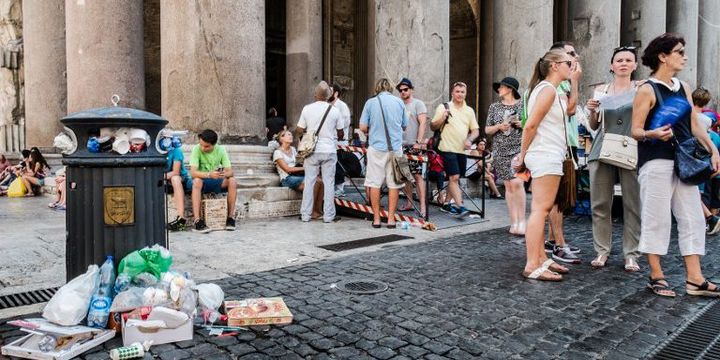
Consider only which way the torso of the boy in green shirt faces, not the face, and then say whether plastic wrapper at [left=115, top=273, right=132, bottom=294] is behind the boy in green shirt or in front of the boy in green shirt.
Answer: in front

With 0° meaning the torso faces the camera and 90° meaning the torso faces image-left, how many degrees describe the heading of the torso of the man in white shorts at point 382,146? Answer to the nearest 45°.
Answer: approximately 180°

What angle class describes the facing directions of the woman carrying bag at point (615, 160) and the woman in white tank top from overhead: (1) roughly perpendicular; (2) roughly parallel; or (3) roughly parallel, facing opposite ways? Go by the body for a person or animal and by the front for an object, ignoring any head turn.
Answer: roughly perpendicular

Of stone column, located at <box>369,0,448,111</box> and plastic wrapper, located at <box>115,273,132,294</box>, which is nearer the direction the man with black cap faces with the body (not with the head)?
the plastic wrapper

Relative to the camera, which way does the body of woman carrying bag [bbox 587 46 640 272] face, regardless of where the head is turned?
toward the camera

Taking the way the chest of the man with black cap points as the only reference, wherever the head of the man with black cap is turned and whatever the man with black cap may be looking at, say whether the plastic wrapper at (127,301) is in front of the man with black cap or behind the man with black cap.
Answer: in front

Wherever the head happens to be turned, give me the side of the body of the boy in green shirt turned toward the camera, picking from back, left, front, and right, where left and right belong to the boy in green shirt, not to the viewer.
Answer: front

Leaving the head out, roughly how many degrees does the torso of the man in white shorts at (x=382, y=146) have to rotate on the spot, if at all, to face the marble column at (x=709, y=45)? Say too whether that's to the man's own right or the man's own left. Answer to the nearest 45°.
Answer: approximately 45° to the man's own right

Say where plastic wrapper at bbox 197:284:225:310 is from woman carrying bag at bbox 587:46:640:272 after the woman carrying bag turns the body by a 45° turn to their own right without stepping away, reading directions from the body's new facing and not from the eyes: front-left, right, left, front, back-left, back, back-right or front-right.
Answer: front

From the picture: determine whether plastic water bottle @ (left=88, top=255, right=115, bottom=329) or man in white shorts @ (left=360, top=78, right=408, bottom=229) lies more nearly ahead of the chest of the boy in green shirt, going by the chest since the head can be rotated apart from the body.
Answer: the plastic water bottle

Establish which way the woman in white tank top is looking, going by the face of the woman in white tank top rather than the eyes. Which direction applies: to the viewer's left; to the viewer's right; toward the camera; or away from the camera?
to the viewer's right
